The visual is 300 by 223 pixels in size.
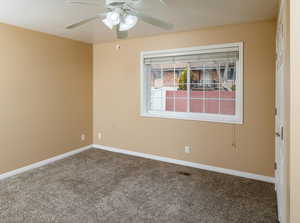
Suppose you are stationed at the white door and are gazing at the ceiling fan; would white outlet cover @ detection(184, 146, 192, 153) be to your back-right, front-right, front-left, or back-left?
front-right

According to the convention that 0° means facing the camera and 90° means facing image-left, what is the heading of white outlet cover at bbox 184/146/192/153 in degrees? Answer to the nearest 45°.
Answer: approximately 0°

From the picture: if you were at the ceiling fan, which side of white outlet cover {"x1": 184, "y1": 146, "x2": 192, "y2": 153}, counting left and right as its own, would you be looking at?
front
